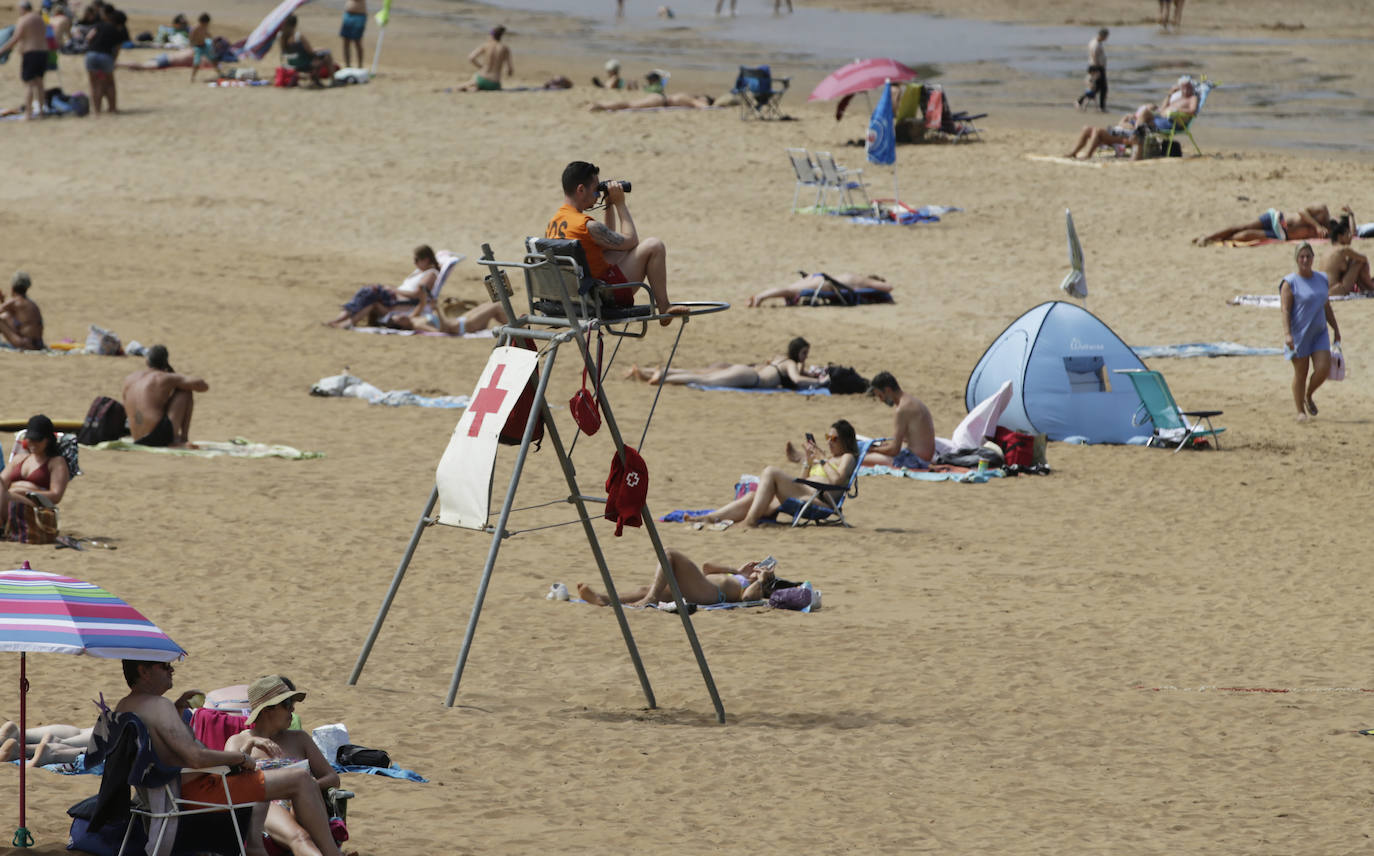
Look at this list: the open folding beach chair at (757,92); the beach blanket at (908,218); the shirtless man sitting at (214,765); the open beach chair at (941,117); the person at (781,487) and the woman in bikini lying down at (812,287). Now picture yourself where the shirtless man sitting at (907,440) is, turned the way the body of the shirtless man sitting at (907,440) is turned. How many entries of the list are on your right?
4

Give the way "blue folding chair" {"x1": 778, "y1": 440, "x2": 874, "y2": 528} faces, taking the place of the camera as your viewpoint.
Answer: facing to the left of the viewer

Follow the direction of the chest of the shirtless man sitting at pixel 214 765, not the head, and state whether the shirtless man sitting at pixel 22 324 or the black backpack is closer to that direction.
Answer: the black backpack

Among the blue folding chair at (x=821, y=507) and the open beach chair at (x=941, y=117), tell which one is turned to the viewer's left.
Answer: the blue folding chair

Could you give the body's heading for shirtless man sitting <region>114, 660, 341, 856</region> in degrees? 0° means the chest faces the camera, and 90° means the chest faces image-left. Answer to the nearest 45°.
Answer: approximately 270°

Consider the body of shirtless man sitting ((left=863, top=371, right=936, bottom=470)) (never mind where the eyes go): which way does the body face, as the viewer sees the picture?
to the viewer's left

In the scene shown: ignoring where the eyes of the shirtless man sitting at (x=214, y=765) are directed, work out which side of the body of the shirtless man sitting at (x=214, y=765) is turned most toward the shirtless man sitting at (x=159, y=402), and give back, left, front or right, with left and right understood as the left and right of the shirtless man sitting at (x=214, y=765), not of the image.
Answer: left

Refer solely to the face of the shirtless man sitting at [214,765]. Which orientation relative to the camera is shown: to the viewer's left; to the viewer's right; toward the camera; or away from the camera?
to the viewer's right
